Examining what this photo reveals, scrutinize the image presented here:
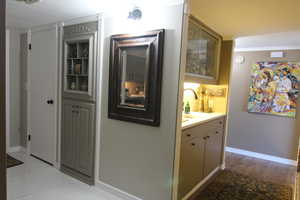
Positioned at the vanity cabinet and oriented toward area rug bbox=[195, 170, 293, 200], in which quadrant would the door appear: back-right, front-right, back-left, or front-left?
back-left

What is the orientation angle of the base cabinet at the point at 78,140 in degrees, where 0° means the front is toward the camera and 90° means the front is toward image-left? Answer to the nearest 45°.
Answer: approximately 45°

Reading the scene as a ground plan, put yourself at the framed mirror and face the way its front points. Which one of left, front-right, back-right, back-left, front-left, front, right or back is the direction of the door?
right

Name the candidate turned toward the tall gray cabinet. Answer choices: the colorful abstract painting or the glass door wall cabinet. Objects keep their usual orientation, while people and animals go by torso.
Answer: the colorful abstract painting

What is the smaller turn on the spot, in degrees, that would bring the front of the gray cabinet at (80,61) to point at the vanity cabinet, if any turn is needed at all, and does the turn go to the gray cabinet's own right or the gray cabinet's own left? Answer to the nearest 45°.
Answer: approximately 90° to the gray cabinet's own left

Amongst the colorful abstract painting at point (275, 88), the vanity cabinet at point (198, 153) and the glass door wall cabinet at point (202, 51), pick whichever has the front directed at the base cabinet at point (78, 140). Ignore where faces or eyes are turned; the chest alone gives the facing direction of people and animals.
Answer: the colorful abstract painting
